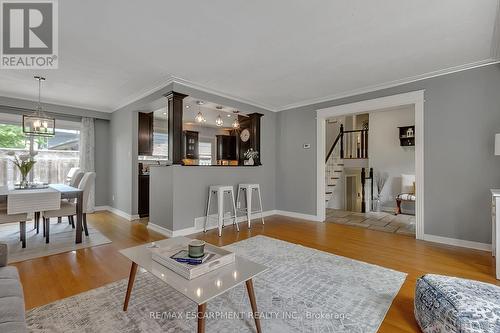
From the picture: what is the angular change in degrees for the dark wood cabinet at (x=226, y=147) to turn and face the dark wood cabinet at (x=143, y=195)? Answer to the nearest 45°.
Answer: approximately 90° to its right

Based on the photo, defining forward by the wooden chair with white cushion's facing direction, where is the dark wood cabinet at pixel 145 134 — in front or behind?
in front

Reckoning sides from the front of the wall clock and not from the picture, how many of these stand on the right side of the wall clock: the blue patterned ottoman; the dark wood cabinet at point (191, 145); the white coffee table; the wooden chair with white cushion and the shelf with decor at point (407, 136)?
1

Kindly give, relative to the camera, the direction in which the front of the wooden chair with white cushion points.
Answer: facing the viewer and to the left of the viewer

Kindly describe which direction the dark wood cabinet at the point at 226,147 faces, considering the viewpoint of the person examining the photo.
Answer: facing the viewer and to the right of the viewer

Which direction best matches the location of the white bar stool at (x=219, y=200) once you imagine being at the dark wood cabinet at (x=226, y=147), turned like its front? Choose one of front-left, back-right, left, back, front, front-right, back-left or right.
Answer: front-right

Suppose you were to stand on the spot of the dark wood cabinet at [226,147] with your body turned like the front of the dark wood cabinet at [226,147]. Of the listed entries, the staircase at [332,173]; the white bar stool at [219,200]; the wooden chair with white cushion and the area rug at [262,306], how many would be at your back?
0

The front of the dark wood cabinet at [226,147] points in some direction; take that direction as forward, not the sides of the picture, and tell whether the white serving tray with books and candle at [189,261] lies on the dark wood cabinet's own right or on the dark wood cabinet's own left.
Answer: on the dark wood cabinet's own right

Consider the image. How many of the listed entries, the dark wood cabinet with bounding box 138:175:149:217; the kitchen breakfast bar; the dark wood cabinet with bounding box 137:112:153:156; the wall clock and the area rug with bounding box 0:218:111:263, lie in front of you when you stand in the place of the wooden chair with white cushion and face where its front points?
5

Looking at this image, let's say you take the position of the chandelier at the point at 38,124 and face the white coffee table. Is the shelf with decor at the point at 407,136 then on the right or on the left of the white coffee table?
left

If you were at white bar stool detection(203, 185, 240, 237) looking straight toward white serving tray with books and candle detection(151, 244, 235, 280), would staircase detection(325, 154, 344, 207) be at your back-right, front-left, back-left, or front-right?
back-left

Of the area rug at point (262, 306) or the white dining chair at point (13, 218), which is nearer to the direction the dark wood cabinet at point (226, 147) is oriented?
the area rug

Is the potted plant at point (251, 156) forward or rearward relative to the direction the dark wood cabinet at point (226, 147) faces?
forward
